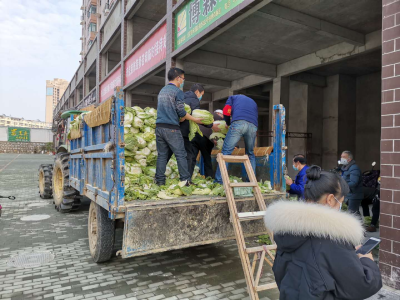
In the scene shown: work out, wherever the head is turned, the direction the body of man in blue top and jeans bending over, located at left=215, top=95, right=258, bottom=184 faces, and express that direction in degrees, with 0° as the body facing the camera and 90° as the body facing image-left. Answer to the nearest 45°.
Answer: approximately 135°

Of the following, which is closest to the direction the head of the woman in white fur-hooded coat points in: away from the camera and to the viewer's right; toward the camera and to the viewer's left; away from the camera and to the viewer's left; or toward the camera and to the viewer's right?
away from the camera and to the viewer's right

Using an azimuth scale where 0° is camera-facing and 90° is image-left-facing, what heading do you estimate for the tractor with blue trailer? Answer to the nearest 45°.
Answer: approximately 135°

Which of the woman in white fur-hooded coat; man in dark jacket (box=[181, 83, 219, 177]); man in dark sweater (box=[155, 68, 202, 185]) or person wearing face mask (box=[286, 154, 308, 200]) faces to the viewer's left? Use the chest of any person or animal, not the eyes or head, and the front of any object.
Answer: the person wearing face mask

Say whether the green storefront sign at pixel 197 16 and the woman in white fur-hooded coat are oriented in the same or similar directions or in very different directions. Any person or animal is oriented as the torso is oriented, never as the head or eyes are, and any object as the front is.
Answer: very different directions

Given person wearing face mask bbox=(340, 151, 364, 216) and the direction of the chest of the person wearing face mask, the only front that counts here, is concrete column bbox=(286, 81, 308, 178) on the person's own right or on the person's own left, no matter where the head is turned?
on the person's own right

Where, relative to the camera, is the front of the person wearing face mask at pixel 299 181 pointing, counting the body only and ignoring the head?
to the viewer's left

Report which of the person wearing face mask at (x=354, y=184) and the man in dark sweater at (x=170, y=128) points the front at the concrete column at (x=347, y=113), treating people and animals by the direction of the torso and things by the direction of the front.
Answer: the man in dark sweater
